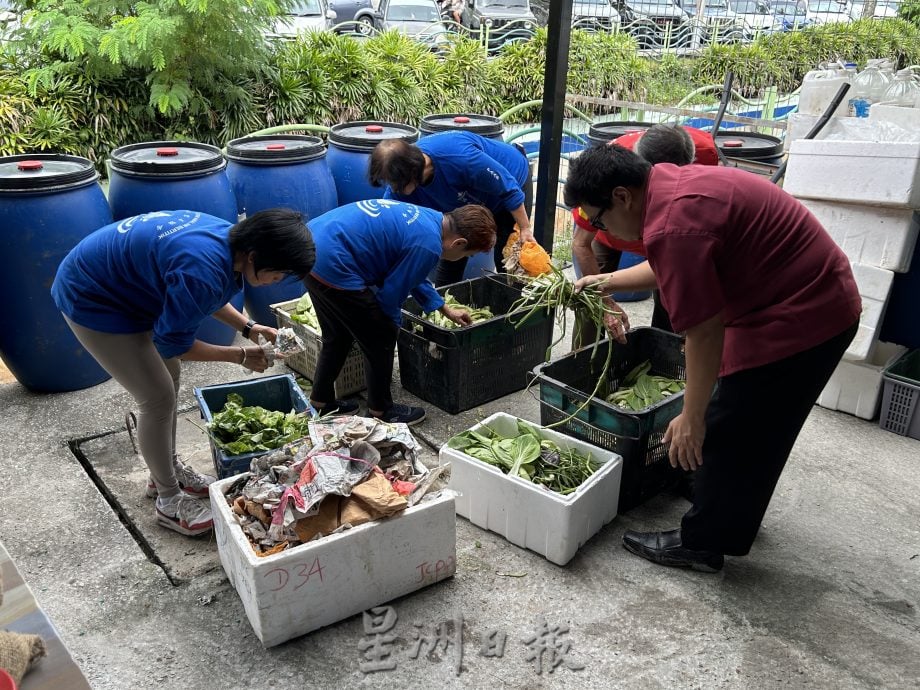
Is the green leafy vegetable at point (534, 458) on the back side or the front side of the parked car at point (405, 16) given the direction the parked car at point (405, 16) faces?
on the front side

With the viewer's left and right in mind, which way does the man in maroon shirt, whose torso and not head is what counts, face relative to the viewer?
facing to the left of the viewer

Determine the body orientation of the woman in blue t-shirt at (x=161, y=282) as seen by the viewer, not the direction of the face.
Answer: to the viewer's right

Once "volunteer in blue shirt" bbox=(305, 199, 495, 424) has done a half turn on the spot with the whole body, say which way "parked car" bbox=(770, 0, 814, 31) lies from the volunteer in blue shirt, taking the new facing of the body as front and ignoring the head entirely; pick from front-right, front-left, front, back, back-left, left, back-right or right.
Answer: back-right

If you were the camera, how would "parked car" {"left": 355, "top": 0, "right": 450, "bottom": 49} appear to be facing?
facing the viewer and to the right of the viewer

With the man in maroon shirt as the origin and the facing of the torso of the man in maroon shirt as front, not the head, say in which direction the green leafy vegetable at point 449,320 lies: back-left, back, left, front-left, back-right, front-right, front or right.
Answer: front-right

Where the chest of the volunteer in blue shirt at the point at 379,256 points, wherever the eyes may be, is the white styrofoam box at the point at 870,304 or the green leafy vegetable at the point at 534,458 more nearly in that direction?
the white styrofoam box

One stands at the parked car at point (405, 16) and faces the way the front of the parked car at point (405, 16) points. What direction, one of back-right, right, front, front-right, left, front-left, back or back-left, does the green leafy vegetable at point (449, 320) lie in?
front-right

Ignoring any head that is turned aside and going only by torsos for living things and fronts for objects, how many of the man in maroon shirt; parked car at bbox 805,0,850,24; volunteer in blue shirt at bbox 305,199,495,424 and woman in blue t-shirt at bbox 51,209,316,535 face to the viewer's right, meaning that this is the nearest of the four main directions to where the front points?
2

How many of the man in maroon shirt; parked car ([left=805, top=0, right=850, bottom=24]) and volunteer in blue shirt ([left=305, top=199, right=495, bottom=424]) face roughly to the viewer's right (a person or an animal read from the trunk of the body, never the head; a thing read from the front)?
1
